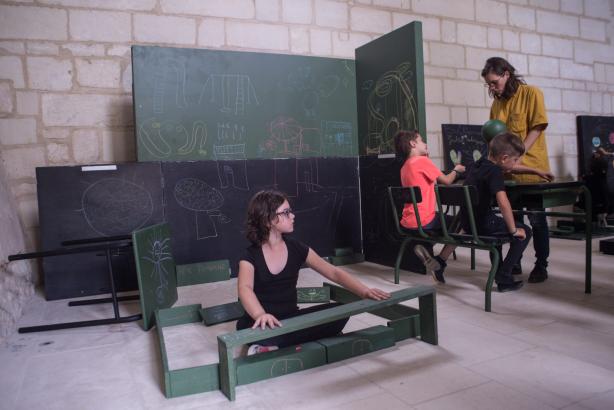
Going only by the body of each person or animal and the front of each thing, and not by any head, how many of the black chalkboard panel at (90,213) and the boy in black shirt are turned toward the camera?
1

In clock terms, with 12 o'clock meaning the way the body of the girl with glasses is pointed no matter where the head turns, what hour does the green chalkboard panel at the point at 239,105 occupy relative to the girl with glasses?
The green chalkboard panel is roughly at 7 o'clock from the girl with glasses.

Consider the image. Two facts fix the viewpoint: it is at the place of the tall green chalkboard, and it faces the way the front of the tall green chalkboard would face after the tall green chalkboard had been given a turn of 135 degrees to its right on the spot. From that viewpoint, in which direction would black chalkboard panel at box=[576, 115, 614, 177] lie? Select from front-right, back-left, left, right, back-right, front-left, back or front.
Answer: front-right

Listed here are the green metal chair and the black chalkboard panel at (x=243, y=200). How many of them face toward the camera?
1

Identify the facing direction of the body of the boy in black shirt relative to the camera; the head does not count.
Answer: to the viewer's right

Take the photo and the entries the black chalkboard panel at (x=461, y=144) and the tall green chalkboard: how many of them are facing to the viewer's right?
0

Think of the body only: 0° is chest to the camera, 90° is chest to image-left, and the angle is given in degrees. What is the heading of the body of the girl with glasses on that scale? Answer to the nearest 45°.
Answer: approximately 315°

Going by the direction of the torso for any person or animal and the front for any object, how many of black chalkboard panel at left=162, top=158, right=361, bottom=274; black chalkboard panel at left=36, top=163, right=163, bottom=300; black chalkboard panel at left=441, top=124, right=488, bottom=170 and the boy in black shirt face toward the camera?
3

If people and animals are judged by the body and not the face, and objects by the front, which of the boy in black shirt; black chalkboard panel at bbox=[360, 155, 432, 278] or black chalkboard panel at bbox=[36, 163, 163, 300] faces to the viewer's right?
the boy in black shirt

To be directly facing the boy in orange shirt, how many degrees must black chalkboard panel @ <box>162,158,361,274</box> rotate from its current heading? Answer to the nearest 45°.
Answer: approximately 45° to its left

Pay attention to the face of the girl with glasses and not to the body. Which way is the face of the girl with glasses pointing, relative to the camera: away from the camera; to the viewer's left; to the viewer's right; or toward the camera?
to the viewer's right

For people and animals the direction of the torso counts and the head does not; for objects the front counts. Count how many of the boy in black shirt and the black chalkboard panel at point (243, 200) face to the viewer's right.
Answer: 1

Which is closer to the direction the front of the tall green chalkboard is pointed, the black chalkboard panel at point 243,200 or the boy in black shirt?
the black chalkboard panel
